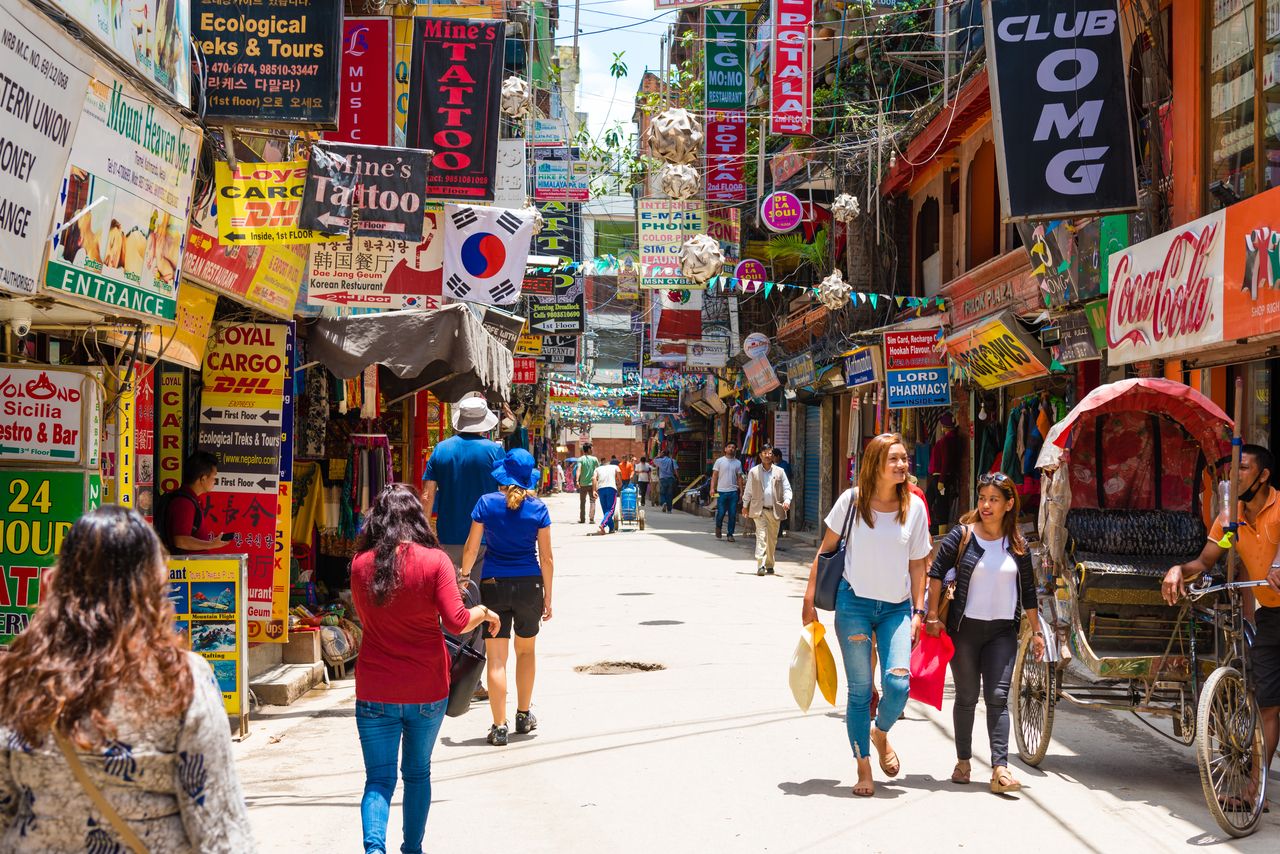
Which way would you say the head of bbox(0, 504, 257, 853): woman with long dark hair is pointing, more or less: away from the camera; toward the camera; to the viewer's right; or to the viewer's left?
away from the camera

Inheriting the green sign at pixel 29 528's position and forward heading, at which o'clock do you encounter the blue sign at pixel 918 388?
The blue sign is roughly at 8 o'clock from the green sign.

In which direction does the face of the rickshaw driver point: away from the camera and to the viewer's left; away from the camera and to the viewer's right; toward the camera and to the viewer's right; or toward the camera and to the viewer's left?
toward the camera and to the viewer's left

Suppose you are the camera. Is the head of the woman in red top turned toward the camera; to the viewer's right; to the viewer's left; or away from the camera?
away from the camera

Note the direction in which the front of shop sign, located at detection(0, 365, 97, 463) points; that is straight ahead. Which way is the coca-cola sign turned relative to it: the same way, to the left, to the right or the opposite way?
to the right

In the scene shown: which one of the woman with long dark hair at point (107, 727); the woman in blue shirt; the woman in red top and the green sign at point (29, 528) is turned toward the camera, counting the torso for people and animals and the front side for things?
the green sign

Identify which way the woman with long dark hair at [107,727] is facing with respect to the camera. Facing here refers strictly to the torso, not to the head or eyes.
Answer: away from the camera

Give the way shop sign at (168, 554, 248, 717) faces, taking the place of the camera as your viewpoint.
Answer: facing the viewer

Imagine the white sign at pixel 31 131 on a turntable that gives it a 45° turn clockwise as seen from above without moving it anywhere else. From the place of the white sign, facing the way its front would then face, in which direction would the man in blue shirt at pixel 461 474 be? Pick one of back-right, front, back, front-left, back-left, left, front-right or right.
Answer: back-left

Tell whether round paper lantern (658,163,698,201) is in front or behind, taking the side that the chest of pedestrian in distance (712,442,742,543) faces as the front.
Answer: in front

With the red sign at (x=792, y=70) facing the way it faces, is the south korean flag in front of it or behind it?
in front

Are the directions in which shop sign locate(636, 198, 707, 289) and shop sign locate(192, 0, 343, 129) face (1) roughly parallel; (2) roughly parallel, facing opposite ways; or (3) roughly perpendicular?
roughly parallel

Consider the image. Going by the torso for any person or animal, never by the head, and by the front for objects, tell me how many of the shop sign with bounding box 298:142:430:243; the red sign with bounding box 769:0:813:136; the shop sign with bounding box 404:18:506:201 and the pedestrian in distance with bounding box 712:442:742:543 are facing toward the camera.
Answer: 4

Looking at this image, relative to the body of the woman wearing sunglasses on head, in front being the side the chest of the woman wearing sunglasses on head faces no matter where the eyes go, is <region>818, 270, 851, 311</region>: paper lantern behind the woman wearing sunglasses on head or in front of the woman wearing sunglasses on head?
behind

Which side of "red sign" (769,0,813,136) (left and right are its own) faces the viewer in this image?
front

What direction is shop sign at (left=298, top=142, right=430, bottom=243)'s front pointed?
toward the camera
